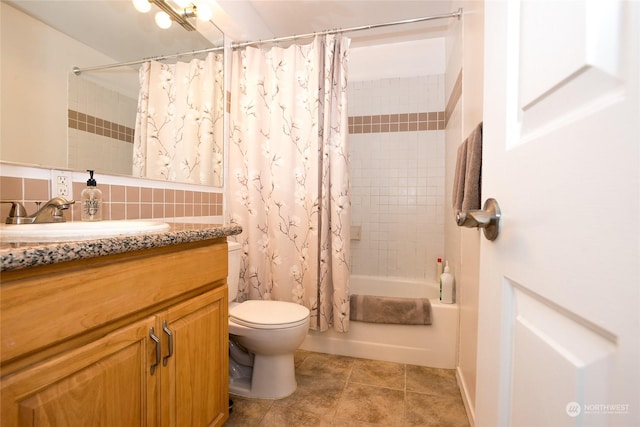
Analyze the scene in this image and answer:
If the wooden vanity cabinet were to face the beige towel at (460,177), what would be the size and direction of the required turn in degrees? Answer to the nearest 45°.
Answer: approximately 45° to its left

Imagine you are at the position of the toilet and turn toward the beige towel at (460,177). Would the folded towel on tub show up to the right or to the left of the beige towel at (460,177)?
left

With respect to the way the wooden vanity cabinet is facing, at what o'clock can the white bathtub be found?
The white bathtub is roughly at 10 o'clock from the wooden vanity cabinet.

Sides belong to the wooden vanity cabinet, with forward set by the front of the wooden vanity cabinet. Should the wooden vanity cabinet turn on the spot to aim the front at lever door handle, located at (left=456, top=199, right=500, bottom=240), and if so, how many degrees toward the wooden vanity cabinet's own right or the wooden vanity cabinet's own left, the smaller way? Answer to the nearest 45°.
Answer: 0° — it already faces it

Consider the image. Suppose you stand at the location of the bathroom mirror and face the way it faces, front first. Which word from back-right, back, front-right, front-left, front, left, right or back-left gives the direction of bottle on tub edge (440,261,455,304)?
front-left
